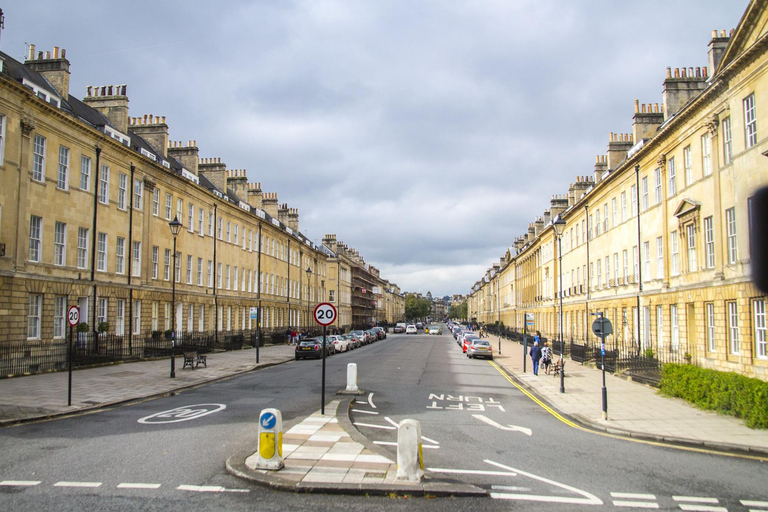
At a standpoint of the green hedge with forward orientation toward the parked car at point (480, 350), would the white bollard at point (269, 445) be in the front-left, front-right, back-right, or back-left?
back-left

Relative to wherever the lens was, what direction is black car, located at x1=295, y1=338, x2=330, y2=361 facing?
facing away from the viewer

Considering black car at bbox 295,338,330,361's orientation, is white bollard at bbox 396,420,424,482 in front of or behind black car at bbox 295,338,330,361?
behind

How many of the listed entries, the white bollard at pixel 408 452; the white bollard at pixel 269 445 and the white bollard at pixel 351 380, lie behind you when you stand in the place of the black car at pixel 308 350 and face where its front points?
3

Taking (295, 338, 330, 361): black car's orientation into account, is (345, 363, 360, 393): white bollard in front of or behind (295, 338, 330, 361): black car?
behind

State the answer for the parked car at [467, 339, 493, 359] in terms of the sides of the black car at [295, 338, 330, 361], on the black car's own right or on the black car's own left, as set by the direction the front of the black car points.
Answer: on the black car's own right

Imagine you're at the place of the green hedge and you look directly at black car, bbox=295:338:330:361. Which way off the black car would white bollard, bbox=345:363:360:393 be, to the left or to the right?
left

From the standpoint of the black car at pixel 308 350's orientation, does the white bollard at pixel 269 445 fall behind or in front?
behind

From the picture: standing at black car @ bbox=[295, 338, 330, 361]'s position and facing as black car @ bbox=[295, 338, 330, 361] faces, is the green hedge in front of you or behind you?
behind
